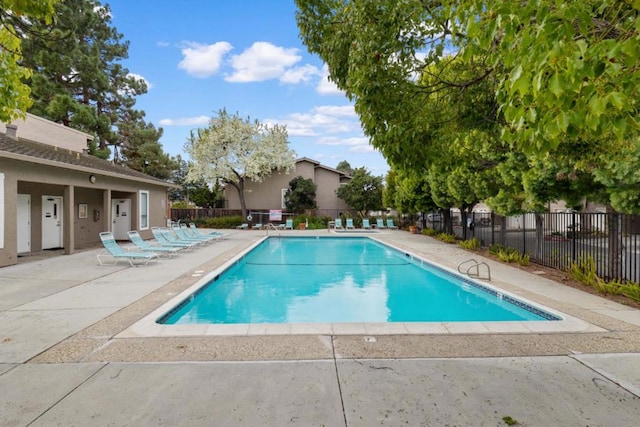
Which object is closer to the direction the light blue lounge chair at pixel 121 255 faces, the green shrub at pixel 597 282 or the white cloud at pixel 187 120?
the green shrub

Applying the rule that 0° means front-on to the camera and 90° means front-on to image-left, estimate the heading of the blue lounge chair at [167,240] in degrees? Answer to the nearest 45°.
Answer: approximately 315°

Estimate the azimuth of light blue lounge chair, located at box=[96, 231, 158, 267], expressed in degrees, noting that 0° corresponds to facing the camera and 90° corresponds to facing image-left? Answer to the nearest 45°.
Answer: approximately 270°

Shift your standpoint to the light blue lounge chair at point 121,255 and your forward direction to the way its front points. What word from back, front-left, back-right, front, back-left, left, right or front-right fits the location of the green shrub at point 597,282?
front-right

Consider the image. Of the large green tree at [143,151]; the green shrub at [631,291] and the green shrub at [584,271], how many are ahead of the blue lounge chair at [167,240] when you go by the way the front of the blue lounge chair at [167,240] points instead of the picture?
2

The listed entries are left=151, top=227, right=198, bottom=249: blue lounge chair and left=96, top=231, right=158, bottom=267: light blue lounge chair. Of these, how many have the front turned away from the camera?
0

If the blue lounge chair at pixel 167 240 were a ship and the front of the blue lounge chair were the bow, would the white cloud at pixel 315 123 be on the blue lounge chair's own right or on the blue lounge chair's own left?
on the blue lounge chair's own left

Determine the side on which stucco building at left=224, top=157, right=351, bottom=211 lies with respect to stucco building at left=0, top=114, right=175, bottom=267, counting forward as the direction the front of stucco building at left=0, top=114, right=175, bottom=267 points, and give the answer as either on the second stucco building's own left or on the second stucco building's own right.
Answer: on the second stucco building's own left

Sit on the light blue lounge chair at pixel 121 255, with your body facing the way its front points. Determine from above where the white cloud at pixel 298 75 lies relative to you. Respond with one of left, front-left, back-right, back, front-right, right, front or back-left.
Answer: front-left

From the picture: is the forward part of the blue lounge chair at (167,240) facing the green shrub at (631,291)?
yes

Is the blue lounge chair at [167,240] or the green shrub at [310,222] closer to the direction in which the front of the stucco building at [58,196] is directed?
the blue lounge chair

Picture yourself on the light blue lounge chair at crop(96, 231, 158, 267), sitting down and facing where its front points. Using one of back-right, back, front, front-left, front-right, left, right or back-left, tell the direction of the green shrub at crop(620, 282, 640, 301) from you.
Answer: front-right
